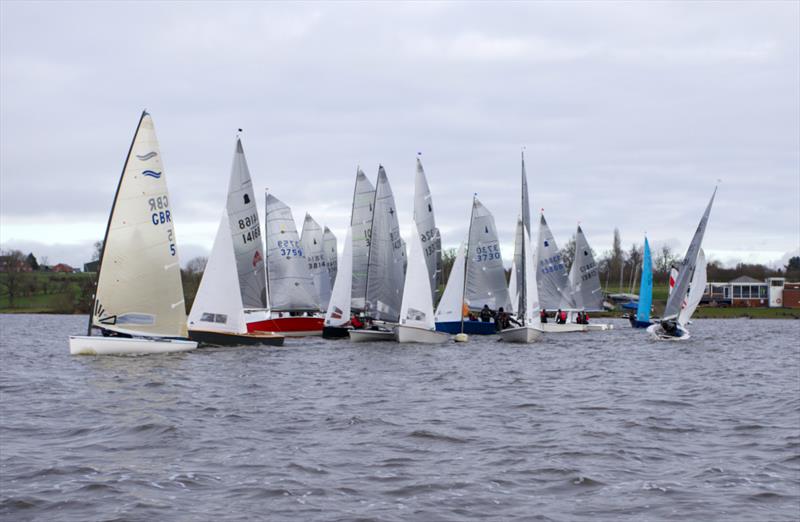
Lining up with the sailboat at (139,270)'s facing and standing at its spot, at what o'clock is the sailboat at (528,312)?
the sailboat at (528,312) is roughly at 5 o'clock from the sailboat at (139,270).

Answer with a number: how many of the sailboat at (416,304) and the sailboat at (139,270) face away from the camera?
0

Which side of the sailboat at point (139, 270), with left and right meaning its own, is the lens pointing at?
left

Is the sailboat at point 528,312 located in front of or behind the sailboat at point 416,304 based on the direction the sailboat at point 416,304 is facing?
behind

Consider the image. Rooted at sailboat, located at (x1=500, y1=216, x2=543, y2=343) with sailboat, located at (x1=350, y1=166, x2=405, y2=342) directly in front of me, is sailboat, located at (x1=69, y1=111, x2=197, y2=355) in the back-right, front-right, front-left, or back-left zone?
front-left

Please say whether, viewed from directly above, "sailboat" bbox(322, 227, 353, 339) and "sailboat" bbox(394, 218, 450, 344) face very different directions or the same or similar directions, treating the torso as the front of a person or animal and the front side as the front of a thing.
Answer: same or similar directions

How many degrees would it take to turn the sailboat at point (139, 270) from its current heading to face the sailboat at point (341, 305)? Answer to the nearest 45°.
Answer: approximately 135° to its right

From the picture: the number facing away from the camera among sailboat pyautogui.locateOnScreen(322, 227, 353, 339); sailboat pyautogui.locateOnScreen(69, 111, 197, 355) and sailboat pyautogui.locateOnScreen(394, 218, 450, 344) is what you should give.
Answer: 0

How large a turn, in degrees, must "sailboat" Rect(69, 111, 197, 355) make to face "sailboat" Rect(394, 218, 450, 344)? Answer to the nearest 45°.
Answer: approximately 135° to its right

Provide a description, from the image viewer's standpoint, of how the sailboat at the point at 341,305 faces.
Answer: facing the viewer and to the left of the viewer

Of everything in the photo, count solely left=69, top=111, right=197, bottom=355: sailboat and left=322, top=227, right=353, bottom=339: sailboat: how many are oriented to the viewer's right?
0
